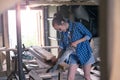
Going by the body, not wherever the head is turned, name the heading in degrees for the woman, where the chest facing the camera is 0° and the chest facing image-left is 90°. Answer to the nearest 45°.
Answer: approximately 45°
